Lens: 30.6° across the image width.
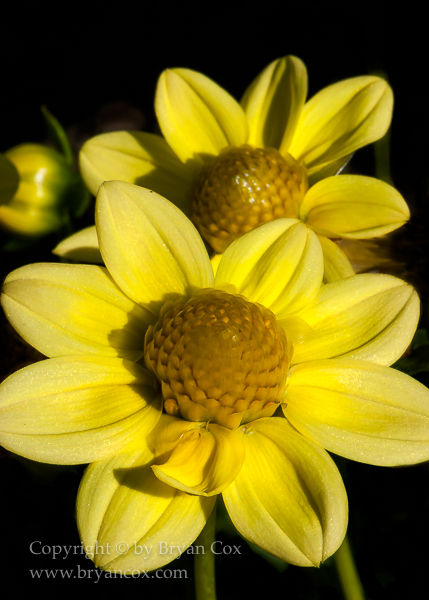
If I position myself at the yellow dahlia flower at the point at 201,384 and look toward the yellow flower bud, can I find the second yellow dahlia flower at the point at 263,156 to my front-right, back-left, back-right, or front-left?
front-right

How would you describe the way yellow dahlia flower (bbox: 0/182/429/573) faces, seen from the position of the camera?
facing the viewer

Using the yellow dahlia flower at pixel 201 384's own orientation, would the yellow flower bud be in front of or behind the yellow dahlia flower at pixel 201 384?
behind
